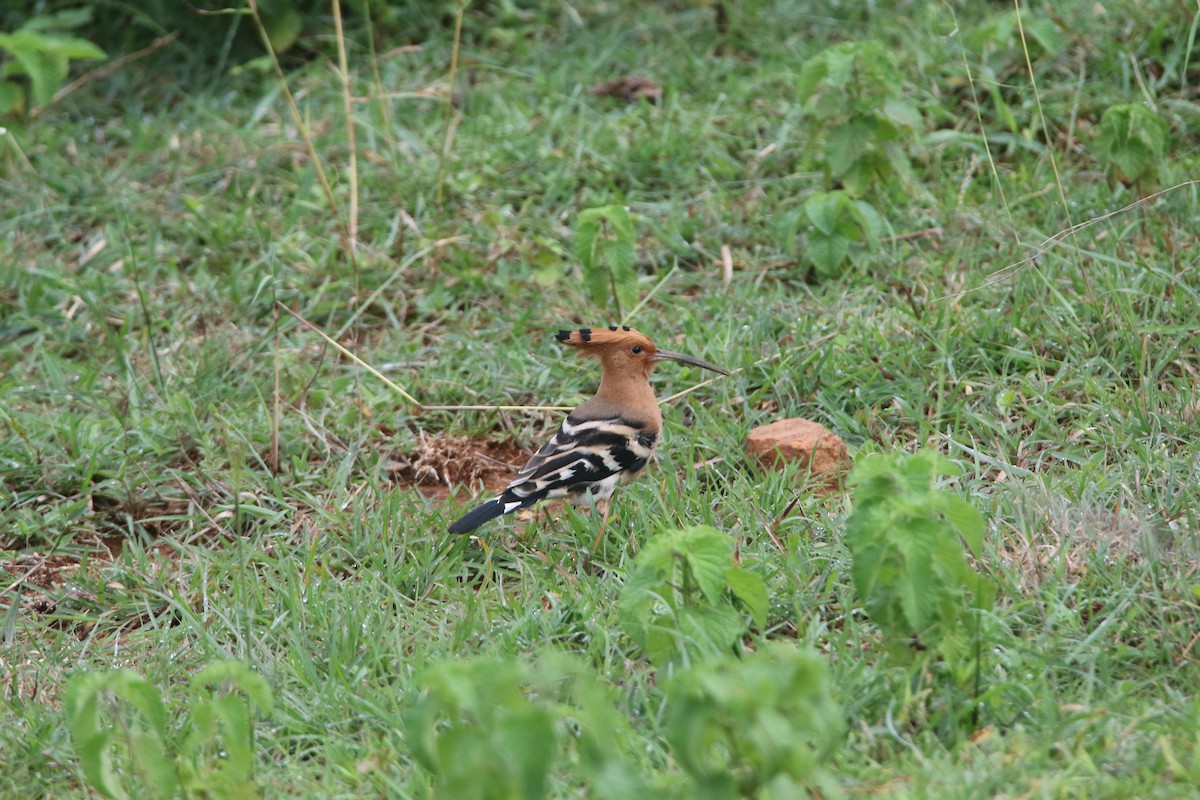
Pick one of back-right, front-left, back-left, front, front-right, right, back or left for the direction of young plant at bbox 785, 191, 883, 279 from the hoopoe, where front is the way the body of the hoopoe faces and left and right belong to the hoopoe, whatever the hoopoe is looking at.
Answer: front-left

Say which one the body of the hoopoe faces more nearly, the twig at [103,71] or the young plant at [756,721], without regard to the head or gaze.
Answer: the young plant

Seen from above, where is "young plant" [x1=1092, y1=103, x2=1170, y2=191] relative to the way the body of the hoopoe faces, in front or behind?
in front

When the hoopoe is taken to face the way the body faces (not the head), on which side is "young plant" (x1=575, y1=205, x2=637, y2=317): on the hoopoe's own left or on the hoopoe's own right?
on the hoopoe's own left

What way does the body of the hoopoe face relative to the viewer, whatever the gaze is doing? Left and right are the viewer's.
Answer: facing to the right of the viewer

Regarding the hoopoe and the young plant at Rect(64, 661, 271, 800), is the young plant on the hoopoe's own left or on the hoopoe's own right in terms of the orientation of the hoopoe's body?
on the hoopoe's own right

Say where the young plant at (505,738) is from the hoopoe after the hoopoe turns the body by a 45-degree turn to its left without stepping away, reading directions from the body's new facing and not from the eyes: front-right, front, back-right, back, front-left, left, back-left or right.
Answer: back-right

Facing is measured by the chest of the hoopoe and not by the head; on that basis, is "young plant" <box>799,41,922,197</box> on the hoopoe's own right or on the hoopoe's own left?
on the hoopoe's own left

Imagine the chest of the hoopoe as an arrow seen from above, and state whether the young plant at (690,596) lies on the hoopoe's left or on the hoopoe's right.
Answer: on the hoopoe's right
